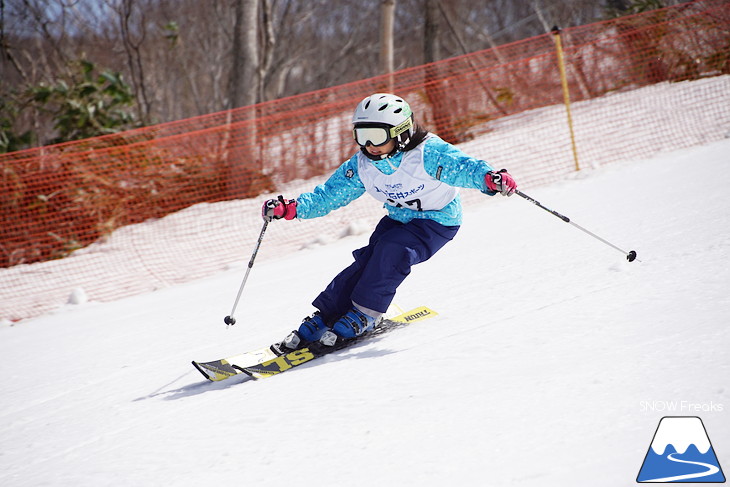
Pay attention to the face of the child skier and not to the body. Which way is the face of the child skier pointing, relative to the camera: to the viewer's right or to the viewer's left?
to the viewer's left

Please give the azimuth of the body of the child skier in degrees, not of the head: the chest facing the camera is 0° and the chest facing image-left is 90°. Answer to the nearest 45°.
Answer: approximately 45°

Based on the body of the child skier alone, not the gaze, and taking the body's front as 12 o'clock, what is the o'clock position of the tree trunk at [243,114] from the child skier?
The tree trunk is roughly at 4 o'clock from the child skier.

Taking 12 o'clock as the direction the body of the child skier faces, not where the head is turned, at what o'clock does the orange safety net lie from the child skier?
The orange safety net is roughly at 4 o'clock from the child skier.

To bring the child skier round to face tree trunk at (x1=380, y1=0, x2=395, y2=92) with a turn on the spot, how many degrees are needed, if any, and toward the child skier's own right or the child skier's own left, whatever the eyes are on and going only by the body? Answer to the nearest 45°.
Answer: approximately 135° to the child skier's own right
